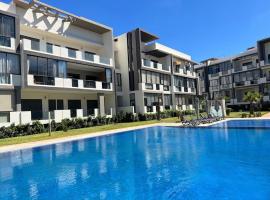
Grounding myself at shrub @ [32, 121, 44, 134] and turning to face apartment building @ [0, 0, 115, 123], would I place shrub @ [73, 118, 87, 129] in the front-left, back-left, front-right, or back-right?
front-right

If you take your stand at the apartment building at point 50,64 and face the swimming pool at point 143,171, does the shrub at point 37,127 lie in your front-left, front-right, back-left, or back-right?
front-right

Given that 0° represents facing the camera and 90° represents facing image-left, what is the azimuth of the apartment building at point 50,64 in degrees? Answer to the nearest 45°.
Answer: approximately 315°
